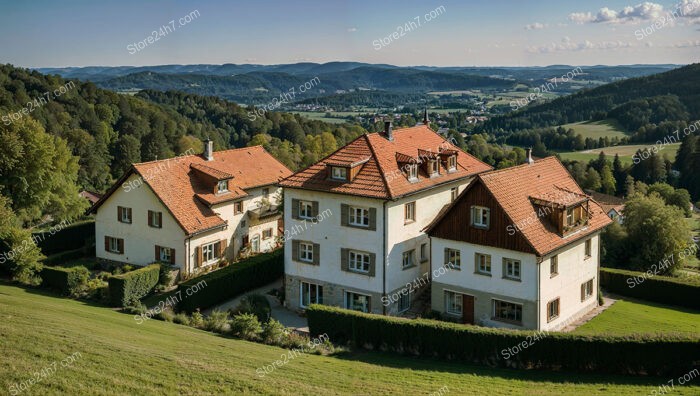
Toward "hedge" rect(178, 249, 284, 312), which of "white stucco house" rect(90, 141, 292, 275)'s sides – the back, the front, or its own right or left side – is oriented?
front

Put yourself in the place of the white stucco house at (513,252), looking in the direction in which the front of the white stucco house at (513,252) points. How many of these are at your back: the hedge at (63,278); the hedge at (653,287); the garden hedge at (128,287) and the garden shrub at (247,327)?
1

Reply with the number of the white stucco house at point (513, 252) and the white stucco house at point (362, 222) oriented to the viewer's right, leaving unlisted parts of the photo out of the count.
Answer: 0

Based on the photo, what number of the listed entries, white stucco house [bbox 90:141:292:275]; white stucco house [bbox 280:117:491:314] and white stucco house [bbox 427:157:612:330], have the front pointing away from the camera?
0

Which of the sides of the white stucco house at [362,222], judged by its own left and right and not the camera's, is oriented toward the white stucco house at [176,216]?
right

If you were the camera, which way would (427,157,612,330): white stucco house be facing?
facing the viewer and to the left of the viewer

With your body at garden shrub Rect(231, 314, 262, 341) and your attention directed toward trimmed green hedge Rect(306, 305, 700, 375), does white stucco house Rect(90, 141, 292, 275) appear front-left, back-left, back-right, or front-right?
back-left

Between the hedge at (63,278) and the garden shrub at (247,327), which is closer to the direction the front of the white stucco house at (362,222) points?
the garden shrub

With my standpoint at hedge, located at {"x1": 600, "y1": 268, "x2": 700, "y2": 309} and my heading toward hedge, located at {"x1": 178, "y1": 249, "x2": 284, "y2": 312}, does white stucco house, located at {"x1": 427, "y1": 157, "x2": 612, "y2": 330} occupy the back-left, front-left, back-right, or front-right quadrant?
front-left

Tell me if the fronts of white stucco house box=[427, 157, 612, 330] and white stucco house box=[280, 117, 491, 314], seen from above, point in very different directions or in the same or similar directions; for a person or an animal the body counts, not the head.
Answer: same or similar directions
